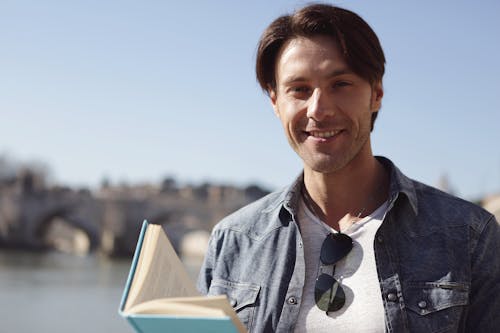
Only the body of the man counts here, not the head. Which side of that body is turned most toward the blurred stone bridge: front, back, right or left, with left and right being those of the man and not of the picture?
back

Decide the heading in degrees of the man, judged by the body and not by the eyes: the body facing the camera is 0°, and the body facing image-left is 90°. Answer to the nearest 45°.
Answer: approximately 0°
